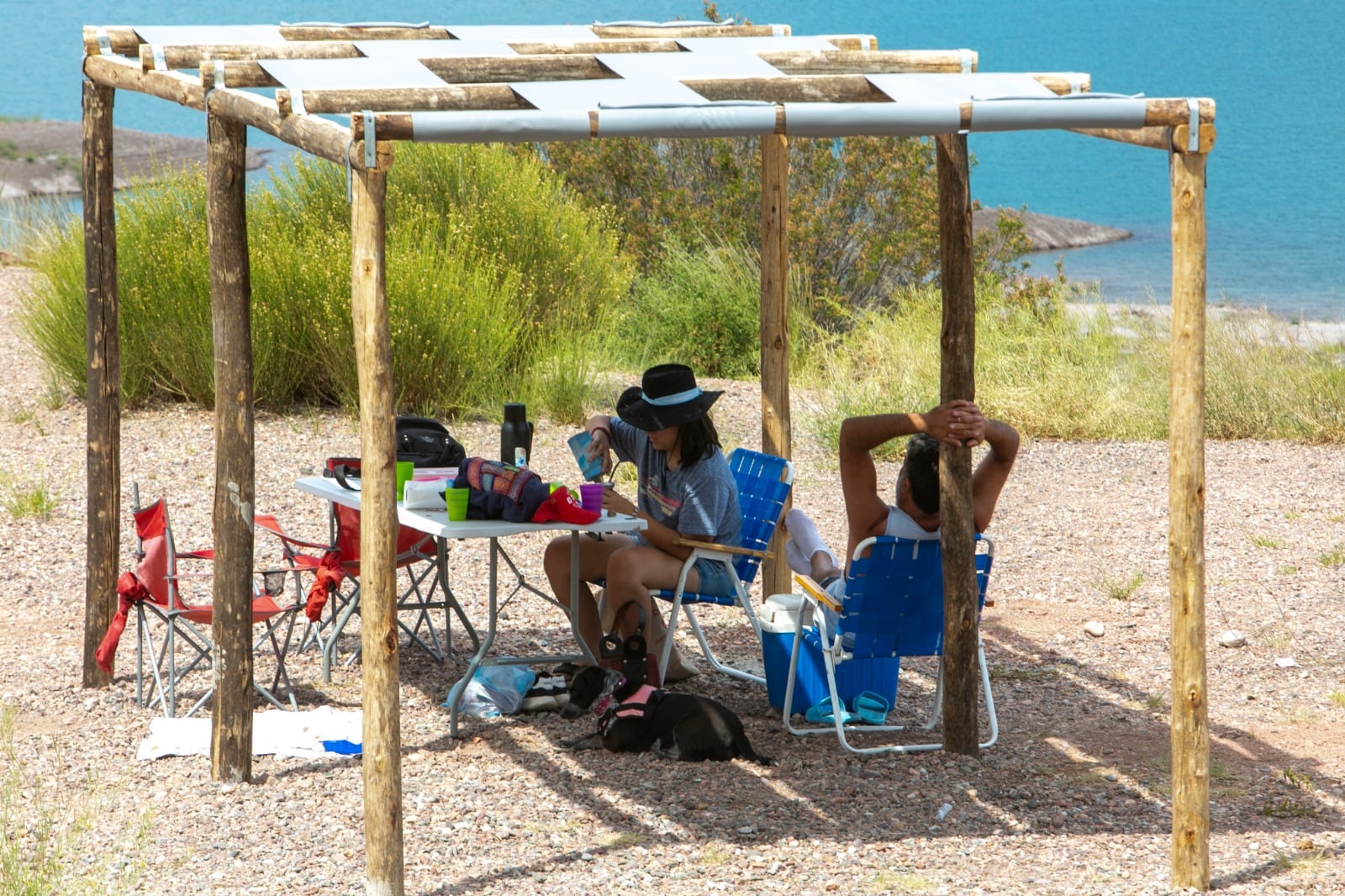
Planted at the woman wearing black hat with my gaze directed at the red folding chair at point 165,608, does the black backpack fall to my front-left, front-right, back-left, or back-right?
front-right

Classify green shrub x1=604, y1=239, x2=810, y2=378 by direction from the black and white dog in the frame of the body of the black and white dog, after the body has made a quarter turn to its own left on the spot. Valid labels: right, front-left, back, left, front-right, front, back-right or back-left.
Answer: back

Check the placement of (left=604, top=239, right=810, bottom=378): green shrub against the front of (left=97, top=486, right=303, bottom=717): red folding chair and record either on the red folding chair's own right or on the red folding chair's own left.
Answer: on the red folding chair's own left

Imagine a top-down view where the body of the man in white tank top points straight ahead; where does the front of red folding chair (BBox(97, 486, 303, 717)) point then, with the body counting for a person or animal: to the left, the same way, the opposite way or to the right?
to the right

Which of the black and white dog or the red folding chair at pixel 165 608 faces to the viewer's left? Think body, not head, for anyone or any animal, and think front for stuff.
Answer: the black and white dog

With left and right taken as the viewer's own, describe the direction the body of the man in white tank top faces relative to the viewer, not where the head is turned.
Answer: facing away from the viewer and to the left of the viewer

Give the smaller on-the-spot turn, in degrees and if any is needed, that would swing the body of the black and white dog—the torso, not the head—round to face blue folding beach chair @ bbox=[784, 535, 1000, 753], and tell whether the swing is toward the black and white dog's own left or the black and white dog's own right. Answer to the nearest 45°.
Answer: approximately 180°

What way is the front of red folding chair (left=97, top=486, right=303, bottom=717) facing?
to the viewer's right

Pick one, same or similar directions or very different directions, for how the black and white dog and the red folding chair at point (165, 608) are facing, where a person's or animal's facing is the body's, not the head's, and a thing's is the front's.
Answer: very different directions

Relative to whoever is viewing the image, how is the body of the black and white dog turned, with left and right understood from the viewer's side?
facing to the left of the viewer

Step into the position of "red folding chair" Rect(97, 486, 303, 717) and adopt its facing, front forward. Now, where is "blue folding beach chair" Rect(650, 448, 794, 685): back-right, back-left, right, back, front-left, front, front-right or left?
front

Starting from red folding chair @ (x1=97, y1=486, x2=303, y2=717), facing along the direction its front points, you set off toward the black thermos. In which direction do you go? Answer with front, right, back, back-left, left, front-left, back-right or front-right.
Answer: front

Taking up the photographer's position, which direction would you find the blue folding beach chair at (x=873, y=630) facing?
facing away from the viewer and to the left of the viewer

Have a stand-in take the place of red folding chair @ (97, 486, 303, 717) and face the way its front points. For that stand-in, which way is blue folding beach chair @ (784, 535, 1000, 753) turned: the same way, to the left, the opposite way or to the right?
to the left

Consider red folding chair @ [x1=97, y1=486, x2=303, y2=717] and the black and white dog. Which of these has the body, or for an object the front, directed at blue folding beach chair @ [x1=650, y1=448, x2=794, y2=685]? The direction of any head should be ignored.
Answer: the red folding chair
